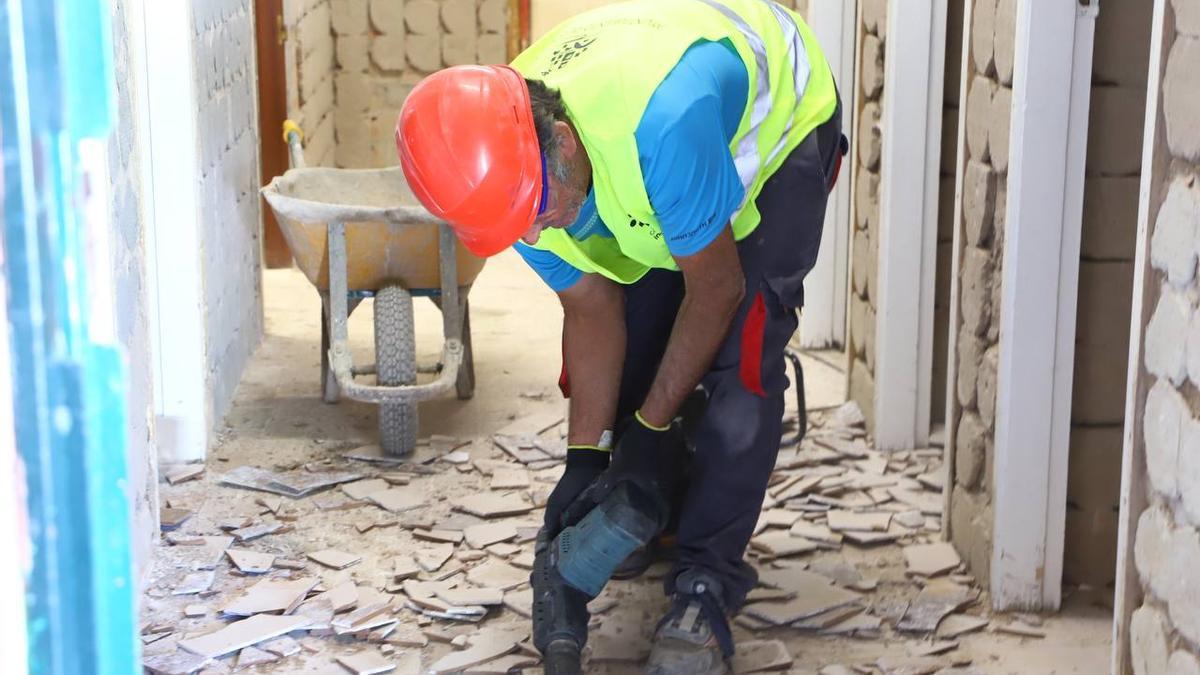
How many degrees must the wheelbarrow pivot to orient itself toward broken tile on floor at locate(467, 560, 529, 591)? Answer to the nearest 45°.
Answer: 0° — it already faces it

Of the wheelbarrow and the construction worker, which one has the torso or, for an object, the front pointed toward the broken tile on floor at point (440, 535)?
the wheelbarrow

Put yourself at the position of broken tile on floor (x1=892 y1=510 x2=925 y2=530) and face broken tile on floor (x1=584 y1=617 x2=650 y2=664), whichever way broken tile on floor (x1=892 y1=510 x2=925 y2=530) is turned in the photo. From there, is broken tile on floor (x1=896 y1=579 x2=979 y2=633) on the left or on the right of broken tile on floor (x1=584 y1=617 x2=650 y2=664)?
left

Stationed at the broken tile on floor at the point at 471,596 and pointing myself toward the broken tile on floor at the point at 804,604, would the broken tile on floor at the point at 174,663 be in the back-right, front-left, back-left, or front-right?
back-right

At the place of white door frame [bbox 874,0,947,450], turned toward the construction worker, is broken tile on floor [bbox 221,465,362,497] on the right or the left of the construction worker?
right

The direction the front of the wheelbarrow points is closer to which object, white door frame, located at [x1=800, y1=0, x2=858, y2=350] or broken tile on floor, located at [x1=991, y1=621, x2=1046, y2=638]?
the broken tile on floor

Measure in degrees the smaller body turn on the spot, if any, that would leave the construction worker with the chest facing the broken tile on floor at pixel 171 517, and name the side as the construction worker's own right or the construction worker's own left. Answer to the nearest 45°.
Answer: approximately 90° to the construction worker's own right
